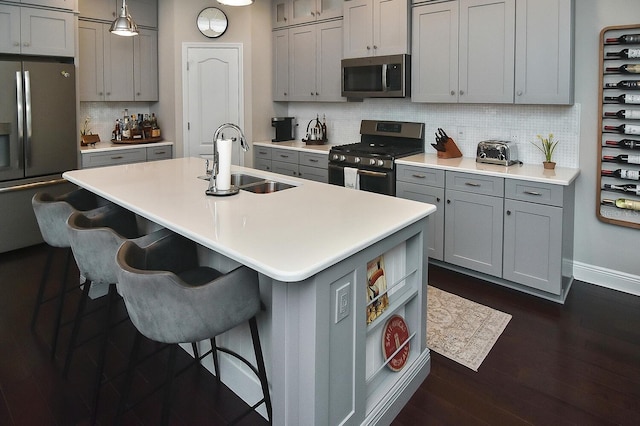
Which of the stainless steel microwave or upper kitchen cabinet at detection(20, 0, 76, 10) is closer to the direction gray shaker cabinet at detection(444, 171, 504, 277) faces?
the upper kitchen cabinet

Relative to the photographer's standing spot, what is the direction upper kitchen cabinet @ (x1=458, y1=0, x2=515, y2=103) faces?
facing the viewer and to the left of the viewer

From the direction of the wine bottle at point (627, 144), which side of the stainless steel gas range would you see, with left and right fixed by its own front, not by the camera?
left

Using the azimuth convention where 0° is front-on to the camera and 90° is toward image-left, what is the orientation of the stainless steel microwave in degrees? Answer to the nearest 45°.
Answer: approximately 45°

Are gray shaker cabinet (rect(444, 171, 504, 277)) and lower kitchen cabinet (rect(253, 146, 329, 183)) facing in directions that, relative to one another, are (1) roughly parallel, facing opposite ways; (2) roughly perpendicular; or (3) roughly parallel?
roughly parallel

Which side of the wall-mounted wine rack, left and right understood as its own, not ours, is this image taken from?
front

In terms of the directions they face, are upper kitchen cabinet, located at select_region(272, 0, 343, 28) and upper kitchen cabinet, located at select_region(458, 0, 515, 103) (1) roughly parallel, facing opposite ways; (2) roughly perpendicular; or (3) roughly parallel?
roughly parallel

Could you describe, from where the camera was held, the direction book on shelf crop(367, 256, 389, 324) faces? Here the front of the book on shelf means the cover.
facing the viewer and to the right of the viewer
